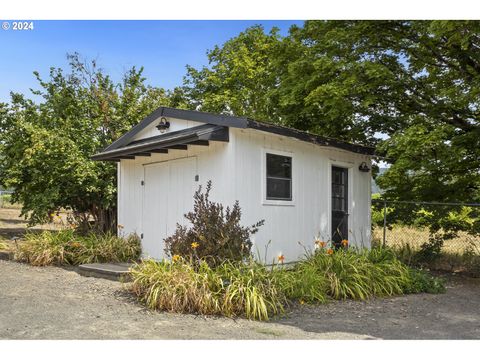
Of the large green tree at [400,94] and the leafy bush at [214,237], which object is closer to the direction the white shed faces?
the leafy bush

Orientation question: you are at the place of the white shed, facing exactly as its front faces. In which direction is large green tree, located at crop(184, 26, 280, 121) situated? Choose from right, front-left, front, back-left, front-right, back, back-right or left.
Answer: back-right

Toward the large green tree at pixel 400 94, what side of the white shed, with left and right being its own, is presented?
back

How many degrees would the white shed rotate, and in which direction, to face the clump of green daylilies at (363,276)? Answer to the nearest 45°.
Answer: approximately 90° to its left

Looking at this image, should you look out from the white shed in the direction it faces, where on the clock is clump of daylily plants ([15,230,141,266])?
The clump of daylily plants is roughly at 2 o'clock from the white shed.

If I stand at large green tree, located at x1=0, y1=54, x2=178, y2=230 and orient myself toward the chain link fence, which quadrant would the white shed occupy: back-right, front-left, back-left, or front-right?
front-right

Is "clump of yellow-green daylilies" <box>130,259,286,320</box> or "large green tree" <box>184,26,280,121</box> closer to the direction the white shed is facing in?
the clump of yellow-green daylilies

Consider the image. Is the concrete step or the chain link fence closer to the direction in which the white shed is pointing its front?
the concrete step

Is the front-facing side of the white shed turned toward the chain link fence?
no

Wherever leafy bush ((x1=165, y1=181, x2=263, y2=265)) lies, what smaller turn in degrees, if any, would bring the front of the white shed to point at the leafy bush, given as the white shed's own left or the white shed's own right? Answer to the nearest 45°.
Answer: approximately 45° to the white shed's own left

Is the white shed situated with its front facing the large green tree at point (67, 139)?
no
